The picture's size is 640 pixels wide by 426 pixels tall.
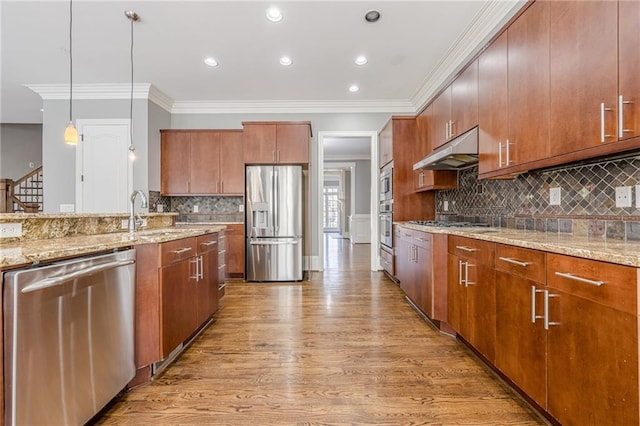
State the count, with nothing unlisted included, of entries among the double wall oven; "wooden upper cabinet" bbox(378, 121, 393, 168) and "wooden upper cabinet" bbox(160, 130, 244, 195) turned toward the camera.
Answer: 1

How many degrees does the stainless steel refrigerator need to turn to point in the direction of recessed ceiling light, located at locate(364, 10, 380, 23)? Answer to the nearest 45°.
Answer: approximately 45° to its left

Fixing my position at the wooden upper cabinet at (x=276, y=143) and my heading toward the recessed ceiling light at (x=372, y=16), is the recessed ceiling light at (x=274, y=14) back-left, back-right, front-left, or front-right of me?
front-right

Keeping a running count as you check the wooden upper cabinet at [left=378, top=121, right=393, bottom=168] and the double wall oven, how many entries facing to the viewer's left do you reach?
2

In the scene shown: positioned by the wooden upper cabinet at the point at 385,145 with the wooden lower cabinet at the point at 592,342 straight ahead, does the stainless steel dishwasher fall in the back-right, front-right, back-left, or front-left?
front-right

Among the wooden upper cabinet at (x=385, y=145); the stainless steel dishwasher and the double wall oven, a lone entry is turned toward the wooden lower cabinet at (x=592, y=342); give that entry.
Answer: the stainless steel dishwasher

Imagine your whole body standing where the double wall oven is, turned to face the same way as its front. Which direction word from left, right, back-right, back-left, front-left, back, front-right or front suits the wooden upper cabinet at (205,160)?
front

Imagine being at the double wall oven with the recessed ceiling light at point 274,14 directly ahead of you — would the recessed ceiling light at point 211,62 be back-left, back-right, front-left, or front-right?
front-right

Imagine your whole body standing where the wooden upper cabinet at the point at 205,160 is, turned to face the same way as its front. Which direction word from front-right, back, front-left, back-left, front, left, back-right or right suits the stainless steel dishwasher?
front

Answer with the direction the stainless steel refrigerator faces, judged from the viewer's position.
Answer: facing the viewer

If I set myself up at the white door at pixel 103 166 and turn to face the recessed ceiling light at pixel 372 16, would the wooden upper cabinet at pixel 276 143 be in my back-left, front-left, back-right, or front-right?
front-left

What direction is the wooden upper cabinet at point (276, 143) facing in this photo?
toward the camera

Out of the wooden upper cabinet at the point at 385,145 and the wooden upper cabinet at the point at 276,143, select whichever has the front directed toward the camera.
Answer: the wooden upper cabinet at the point at 276,143

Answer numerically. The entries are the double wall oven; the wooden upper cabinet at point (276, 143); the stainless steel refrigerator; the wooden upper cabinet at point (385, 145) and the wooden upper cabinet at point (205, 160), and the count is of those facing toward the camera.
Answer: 3

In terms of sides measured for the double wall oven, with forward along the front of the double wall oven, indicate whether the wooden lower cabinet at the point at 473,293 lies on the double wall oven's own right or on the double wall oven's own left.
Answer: on the double wall oven's own left

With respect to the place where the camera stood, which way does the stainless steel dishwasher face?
facing the viewer and to the right of the viewer

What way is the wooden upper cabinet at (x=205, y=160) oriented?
toward the camera
